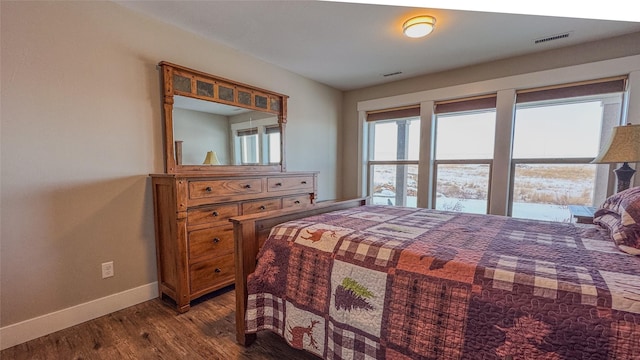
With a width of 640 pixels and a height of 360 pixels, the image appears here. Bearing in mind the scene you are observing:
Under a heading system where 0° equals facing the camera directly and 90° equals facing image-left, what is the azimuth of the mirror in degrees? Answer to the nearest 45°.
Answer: approximately 315°

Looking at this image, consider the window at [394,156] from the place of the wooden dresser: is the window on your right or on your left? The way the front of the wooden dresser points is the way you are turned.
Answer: on your left

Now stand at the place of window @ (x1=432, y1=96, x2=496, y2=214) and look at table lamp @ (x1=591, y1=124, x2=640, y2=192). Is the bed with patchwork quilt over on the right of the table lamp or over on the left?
right

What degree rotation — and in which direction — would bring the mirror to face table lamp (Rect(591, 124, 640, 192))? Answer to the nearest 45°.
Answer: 0° — it already faces it

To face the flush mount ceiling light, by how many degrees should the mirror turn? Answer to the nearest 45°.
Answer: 0° — it already faces it

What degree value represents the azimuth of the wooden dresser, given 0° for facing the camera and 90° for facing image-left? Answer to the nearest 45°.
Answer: approximately 315°

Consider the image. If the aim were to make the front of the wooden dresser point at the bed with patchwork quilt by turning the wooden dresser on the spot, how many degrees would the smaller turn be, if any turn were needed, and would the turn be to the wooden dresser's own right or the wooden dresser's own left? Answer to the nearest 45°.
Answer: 0° — it already faces it

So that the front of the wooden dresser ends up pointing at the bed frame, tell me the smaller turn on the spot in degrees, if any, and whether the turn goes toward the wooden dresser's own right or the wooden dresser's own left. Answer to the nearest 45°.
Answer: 0° — it already faces it

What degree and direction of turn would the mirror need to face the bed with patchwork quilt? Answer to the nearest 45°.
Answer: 0° — it already faces it

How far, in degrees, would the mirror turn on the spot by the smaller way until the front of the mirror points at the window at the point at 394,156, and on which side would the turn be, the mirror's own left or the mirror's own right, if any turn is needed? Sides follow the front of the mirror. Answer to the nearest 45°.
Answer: approximately 45° to the mirror's own left

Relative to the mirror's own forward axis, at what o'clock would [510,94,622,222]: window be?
The window is roughly at 11 o'clock from the mirror.
